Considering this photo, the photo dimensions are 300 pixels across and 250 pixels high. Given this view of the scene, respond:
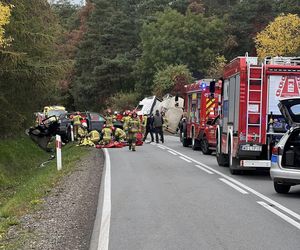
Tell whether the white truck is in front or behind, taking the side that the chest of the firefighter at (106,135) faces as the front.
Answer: in front

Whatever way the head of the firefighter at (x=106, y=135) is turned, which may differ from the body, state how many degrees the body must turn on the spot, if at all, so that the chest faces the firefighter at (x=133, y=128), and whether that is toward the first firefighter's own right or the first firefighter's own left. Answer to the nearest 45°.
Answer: approximately 135° to the first firefighter's own right

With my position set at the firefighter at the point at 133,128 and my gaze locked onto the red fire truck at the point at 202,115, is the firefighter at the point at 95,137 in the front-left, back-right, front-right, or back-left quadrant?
back-left

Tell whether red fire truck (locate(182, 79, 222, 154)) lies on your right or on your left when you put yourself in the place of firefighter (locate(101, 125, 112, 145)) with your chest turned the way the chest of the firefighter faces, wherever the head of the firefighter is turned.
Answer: on your right

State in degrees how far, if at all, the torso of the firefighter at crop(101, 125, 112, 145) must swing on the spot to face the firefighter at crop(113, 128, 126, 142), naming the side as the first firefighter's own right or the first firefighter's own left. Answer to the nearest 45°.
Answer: approximately 45° to the first firefighter's own right

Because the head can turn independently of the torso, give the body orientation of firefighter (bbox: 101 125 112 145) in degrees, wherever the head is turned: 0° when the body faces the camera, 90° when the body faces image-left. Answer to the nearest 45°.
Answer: approximately 180°

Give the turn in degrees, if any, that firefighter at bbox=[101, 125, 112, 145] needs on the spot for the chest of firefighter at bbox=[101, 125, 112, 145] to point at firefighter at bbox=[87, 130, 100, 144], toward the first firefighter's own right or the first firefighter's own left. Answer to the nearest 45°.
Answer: approximately 45° to the first firefighter's own left
